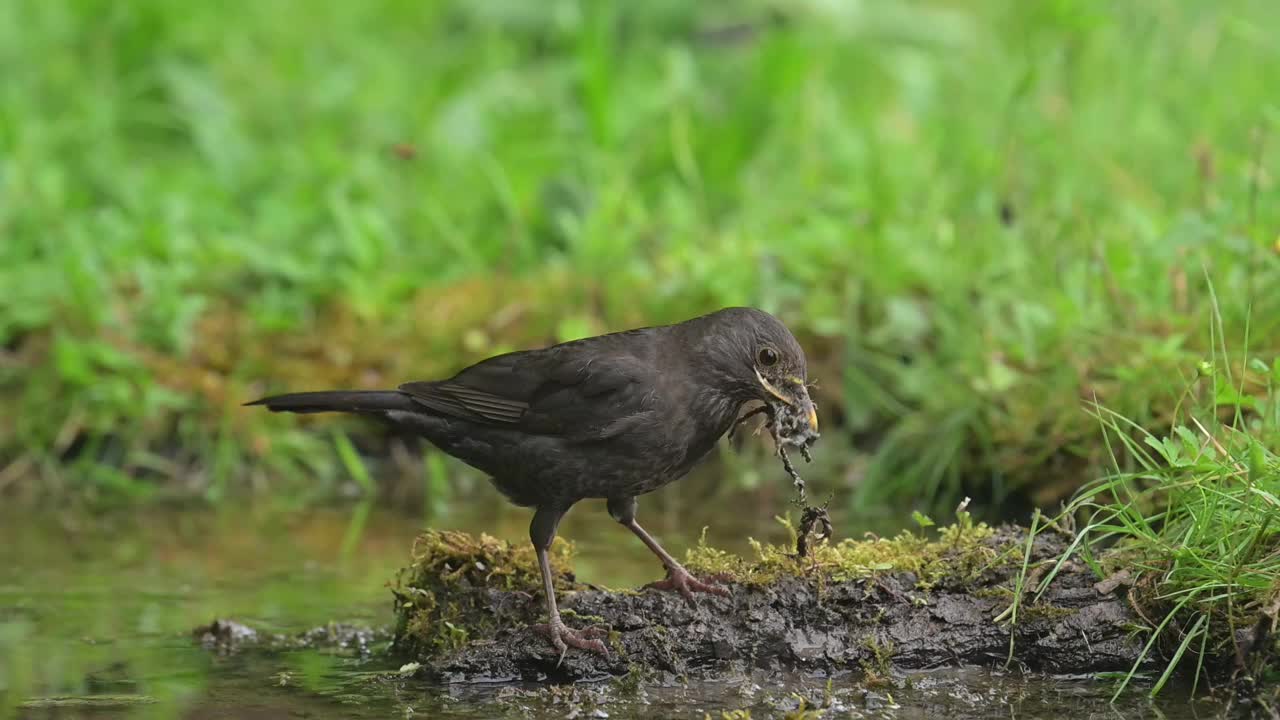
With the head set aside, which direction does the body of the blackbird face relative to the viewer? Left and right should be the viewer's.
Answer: facing to the right of the viewer
